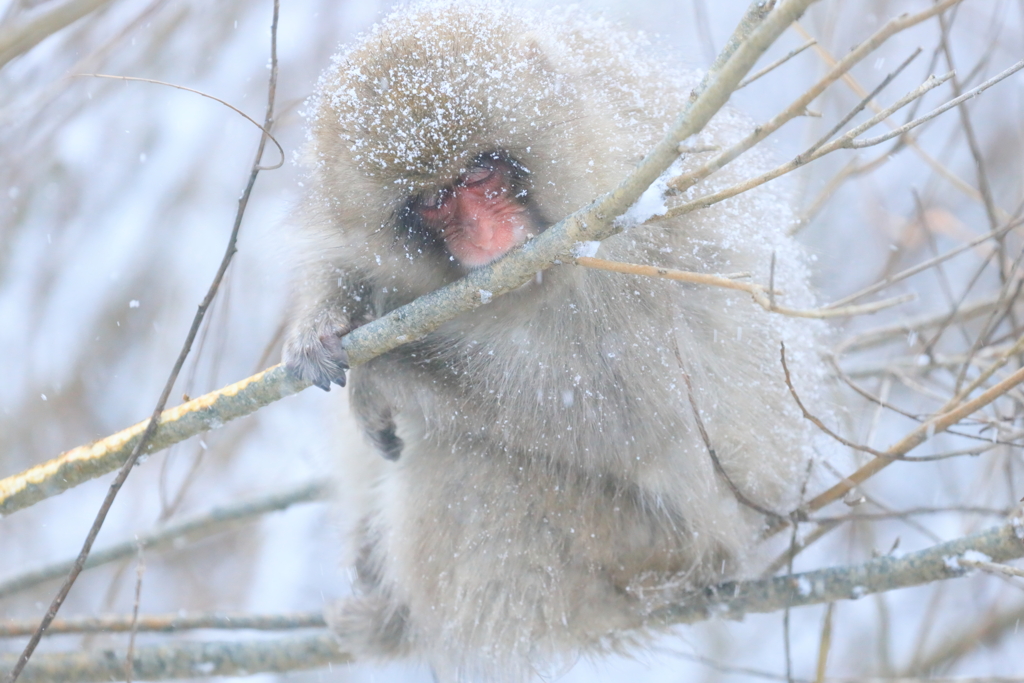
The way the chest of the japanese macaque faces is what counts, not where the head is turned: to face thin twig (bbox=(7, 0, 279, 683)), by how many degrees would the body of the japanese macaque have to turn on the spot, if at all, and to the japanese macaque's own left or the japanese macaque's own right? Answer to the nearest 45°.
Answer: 0° — it already faces it

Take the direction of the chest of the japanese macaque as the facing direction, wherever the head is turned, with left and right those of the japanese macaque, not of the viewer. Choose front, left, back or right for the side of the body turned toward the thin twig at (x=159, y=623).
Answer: right

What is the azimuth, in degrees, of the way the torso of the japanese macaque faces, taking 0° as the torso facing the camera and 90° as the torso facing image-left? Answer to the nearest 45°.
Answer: approximately 45°

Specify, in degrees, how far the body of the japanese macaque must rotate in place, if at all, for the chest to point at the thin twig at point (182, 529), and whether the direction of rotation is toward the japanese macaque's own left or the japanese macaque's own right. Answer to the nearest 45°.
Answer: approximately 90° to the japanese macaque's own right
